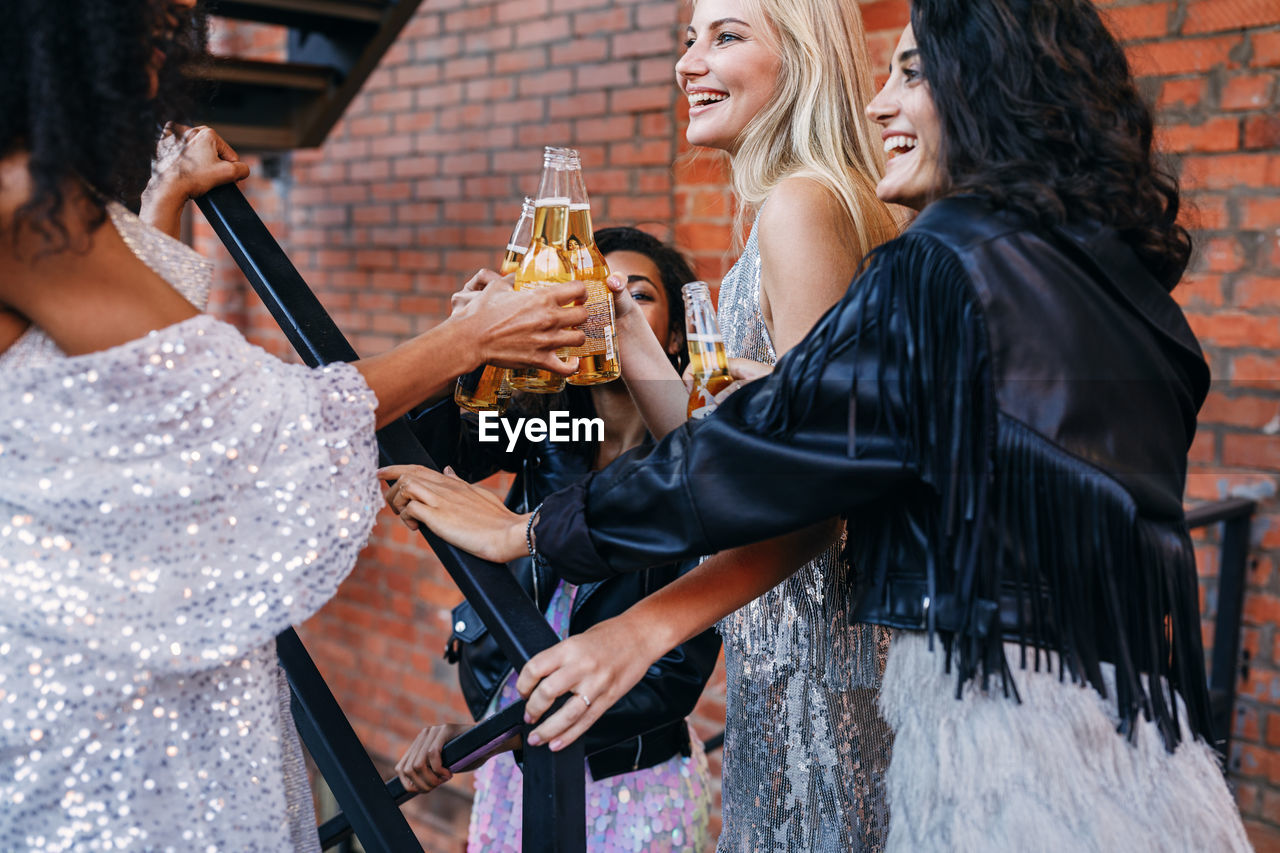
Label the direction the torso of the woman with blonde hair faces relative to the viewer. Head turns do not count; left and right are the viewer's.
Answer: facing to the left of the viewer

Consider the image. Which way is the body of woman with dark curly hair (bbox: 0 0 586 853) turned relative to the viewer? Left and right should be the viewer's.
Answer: facing away from the viewer and to the right of the viewer

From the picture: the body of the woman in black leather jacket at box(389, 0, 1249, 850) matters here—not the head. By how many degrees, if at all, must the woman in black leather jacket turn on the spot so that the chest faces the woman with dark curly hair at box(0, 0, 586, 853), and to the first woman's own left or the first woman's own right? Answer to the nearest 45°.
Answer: approximately 45° to the first woman's own left

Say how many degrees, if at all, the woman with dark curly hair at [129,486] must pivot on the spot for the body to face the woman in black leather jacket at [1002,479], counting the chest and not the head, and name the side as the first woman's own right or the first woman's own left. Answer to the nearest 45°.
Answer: approximately 45° to the first woman's own right

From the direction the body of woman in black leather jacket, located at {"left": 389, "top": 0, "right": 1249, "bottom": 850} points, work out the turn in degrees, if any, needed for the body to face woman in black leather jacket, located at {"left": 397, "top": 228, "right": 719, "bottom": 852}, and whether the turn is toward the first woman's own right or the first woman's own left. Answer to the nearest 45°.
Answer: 0° — they already face them

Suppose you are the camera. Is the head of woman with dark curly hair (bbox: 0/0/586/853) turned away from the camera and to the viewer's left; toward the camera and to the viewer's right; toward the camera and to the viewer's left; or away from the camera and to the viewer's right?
away from the camera and to the viewer's right

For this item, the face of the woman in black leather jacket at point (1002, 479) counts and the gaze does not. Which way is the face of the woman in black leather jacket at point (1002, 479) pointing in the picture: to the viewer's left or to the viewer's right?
to the viewer's left

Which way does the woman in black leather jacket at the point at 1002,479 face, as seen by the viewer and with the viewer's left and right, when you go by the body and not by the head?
facing away from the viewer and to the left of the viewer

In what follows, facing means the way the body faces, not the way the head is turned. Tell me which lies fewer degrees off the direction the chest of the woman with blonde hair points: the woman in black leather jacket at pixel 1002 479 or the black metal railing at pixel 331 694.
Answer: the black metal railing

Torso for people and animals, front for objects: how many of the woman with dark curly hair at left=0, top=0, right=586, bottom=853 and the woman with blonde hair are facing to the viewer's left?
1
